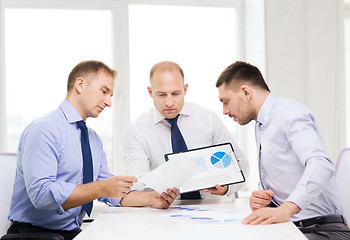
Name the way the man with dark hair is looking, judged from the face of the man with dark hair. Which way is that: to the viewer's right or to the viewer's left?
to the viewer's left

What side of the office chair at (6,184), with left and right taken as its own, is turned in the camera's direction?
right

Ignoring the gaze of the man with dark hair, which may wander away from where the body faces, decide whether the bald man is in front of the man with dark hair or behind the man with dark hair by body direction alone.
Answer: in front

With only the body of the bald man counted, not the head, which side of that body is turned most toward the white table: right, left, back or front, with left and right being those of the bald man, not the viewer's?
front

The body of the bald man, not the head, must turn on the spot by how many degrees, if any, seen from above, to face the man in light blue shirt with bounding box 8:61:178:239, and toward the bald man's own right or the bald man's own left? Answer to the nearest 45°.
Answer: approximately 45° to the bald man's own right

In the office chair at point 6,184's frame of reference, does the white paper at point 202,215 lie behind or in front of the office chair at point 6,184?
in front

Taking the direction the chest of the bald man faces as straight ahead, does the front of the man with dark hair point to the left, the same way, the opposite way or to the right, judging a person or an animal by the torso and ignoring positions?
to the right

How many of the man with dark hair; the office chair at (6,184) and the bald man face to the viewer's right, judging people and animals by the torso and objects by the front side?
1

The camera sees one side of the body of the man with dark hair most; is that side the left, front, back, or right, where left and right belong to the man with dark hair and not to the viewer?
left
